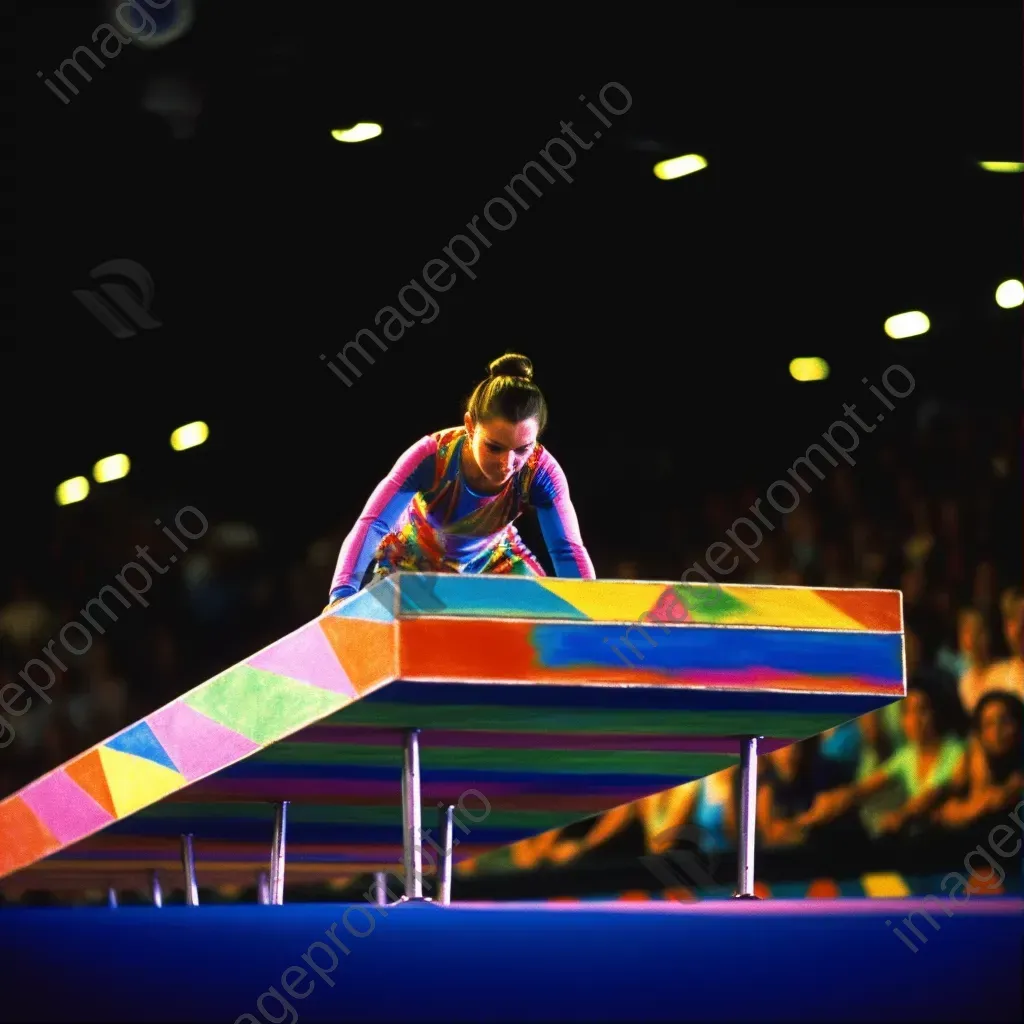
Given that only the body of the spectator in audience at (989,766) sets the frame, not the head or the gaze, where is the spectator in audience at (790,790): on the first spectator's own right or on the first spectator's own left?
on the first spectator's own right

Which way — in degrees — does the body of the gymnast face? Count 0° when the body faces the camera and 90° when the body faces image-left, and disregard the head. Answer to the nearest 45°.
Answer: approximately 0°

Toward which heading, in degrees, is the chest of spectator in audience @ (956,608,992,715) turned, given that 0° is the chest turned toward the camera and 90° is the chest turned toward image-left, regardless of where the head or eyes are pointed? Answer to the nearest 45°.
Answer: approximately 45°
